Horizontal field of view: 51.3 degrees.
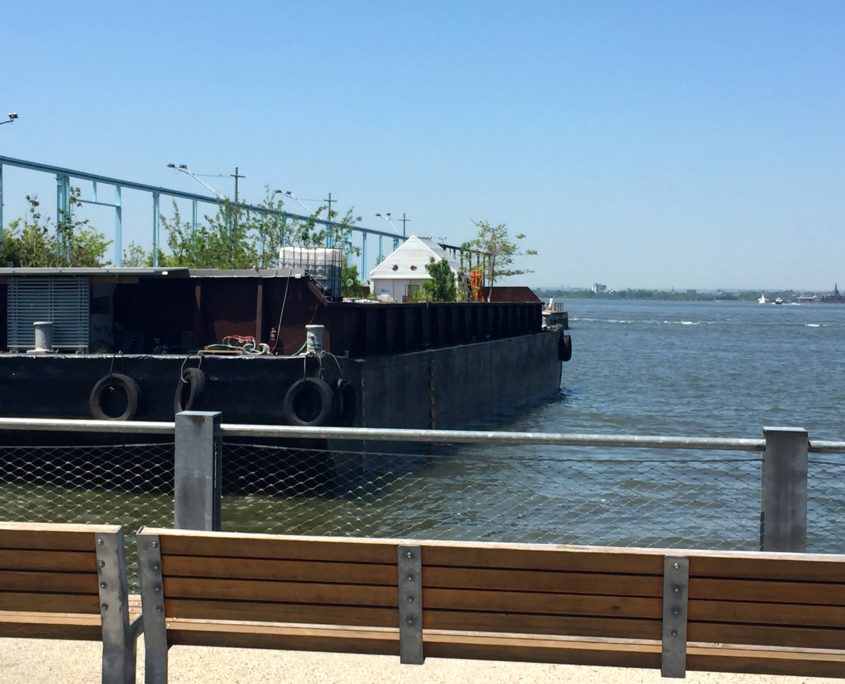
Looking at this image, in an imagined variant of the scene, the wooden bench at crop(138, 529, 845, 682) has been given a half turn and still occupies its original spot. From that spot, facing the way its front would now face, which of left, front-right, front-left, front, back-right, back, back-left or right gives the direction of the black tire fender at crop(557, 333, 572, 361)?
back

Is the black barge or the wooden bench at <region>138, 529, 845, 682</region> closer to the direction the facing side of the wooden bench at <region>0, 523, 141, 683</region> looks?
the black barge

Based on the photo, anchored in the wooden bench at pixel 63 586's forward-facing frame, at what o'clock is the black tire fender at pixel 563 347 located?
The black tire fender is roughly at 1 o'clock from the wooden bench.

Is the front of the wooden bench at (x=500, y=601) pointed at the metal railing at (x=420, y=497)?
yes

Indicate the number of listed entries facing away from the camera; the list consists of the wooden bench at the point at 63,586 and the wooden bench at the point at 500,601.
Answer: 2

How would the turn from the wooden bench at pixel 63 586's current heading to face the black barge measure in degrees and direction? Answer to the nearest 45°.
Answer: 0° — it already faces it

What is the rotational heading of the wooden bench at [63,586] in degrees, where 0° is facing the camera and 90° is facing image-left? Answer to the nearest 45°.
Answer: approximately 180°

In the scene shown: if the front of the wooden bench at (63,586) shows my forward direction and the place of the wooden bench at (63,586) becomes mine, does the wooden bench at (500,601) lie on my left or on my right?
on my right

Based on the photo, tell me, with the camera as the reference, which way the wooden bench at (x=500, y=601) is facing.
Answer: facing away from the viewer
